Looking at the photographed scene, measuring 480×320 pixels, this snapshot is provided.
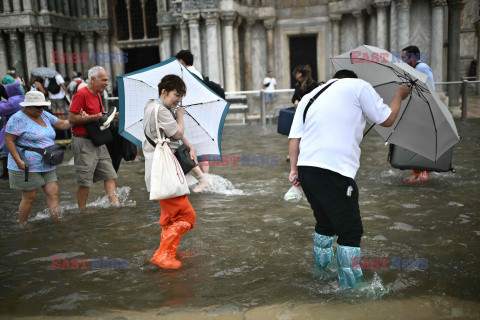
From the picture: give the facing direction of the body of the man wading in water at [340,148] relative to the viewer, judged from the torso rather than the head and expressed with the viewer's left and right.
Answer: facing away from the viewer and to the right of the viewer

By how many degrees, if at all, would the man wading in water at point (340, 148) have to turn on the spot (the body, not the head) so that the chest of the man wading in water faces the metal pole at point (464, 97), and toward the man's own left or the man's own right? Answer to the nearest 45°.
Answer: approximately 45° to the man's own left
